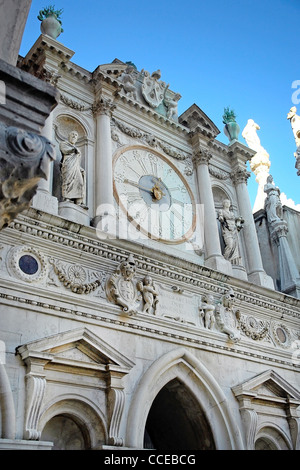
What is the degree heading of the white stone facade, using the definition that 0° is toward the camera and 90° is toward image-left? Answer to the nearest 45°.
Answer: approximately 315°
